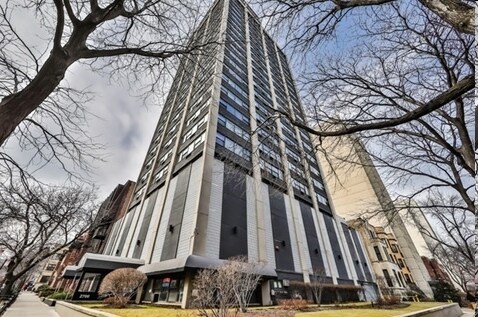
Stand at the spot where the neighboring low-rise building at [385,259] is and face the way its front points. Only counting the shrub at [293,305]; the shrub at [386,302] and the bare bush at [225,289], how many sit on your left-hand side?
0

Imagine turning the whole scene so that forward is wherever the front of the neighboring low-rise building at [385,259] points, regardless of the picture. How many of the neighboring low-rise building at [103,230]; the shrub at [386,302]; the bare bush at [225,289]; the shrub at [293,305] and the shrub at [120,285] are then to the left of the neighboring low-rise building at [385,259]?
0

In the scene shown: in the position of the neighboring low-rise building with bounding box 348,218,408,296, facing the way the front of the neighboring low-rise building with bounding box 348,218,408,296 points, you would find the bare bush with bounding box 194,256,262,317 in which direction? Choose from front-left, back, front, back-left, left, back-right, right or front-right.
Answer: front-right

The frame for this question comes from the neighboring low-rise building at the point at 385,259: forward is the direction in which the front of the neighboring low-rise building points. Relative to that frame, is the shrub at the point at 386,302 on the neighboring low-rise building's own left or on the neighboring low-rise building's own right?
on the neighboring low-rise building's own right

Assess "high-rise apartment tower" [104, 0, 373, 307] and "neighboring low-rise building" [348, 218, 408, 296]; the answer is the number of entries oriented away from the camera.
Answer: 0

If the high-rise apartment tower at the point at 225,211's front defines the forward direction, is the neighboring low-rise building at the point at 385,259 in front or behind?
behind

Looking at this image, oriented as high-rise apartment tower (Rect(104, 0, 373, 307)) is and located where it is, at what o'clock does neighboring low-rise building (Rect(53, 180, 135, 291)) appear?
The neighboring low-rise building is roughly at 3 o'clock from the high-rise apartment tower.

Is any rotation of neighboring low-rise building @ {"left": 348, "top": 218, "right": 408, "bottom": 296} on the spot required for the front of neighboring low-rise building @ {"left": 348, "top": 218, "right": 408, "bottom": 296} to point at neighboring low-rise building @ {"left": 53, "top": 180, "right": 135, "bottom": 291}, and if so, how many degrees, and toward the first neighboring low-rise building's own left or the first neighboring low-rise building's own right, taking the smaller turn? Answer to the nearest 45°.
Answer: approximately 90° to the first neighboring low-rise building's own right

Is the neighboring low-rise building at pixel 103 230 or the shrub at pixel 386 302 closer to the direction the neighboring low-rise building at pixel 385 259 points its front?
the shrub

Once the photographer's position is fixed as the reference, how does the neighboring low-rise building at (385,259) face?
facing the viewer and to the right of the viewer

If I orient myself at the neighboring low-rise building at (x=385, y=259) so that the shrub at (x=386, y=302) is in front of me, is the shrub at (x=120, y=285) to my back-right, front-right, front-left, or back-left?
front-right

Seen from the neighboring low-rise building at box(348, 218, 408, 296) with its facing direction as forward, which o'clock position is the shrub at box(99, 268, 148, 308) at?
The shrub is roughly at 2 o'clock from the neighboring low-rise building.

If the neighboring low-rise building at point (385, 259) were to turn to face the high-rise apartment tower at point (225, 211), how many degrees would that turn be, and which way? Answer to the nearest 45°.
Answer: approximately 45° to its right

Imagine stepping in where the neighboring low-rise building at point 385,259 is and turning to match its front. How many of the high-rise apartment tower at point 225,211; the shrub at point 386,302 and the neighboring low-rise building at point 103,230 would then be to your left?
0
